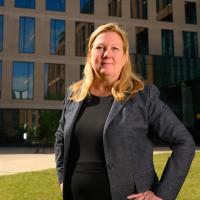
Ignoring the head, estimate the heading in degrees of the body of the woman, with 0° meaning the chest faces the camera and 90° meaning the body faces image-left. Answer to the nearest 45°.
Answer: approximately 45°

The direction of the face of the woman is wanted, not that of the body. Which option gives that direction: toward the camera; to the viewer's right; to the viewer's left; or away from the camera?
toward the camera

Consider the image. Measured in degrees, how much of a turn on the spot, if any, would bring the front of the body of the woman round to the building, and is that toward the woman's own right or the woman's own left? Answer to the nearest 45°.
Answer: approximately 135° to the woman's own right
